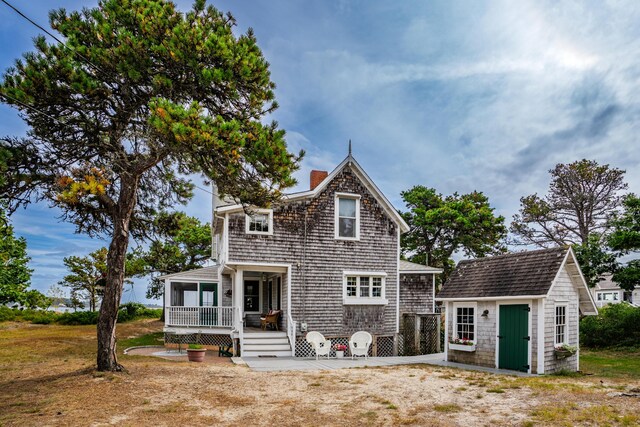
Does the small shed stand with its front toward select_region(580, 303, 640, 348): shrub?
no

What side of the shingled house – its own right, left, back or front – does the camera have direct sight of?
front

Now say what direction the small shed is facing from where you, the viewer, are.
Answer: facing the viewer and to the left of the viewer

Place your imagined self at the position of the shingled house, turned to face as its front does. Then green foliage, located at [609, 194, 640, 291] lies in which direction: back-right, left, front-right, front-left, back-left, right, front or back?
left

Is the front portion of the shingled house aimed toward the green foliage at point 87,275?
no

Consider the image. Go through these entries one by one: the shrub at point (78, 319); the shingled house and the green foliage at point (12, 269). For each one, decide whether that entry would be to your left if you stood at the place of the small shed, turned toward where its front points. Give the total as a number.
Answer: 0

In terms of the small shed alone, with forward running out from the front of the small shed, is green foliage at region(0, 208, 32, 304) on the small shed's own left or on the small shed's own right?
on the small shed's own right

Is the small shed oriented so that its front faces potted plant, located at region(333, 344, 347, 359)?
no

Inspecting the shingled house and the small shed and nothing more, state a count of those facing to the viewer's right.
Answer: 0
